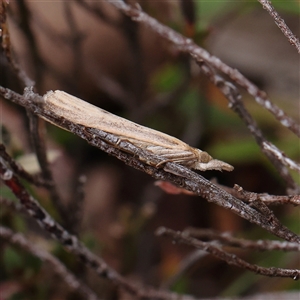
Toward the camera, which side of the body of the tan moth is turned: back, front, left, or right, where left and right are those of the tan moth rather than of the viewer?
right
